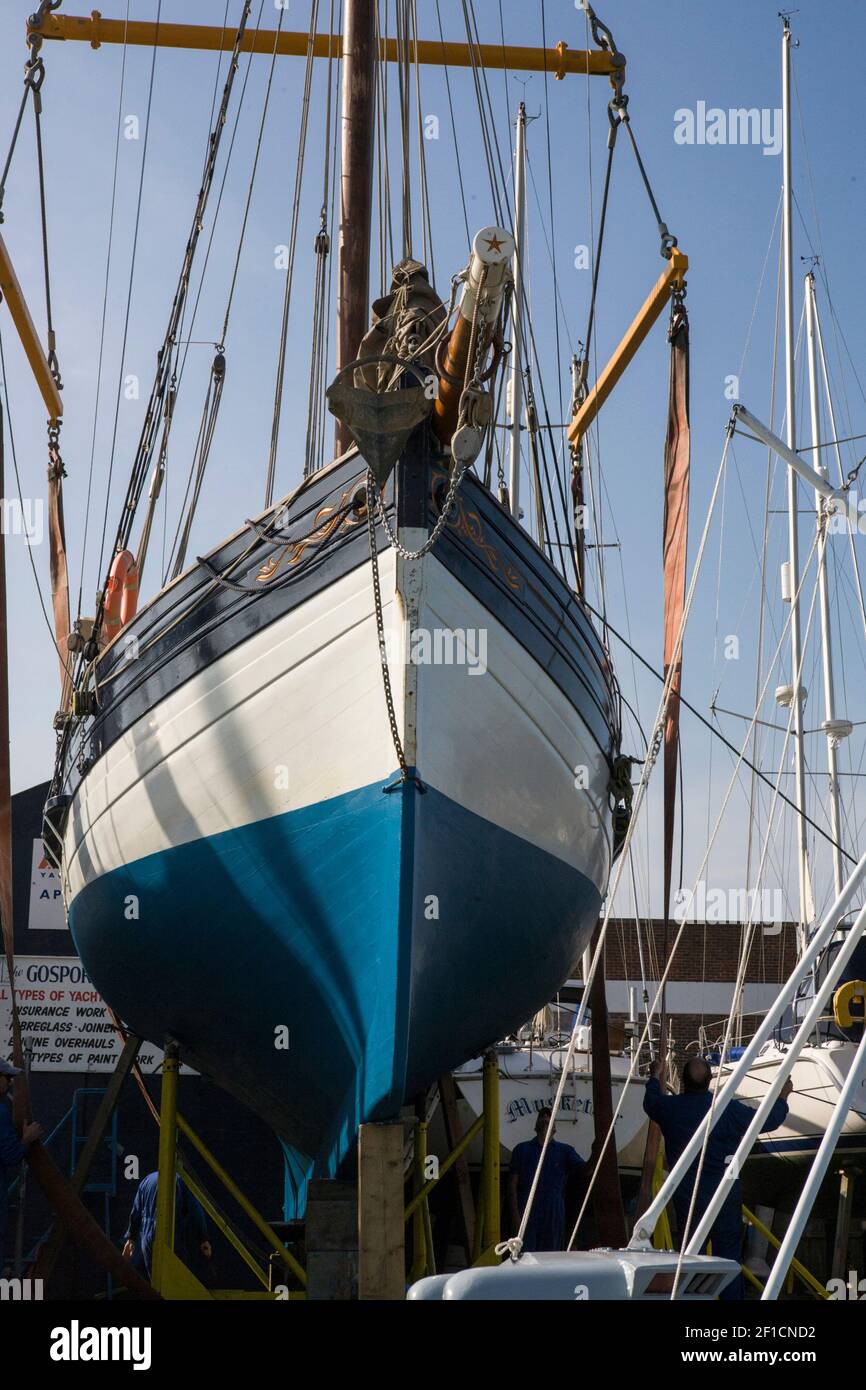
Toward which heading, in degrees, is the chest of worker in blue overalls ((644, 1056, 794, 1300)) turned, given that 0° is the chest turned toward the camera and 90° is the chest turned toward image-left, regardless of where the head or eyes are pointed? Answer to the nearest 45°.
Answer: approximately 180°

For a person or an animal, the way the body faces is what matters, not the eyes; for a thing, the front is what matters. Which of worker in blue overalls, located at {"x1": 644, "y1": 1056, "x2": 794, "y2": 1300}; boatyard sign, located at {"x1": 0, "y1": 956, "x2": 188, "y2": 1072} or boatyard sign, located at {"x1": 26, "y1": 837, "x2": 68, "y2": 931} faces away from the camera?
the worker in blue overalls

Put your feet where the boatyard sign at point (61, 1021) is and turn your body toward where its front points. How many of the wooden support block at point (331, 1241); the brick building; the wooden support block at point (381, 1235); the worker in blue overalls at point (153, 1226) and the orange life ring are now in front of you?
4

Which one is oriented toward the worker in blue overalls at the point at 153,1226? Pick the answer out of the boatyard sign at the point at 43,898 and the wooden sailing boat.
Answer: the boatyard sign

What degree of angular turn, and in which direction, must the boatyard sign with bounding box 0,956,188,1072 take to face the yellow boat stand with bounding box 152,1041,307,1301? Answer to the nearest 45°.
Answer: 0° — it already faces it

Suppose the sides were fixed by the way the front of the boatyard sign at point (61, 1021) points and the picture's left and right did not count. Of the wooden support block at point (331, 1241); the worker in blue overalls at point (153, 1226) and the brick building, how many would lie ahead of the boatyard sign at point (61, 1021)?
2

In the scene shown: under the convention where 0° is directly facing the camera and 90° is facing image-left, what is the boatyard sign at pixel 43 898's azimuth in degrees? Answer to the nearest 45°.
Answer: approximately 0°

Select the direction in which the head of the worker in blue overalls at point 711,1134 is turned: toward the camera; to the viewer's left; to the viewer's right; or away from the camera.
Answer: away from the camera
